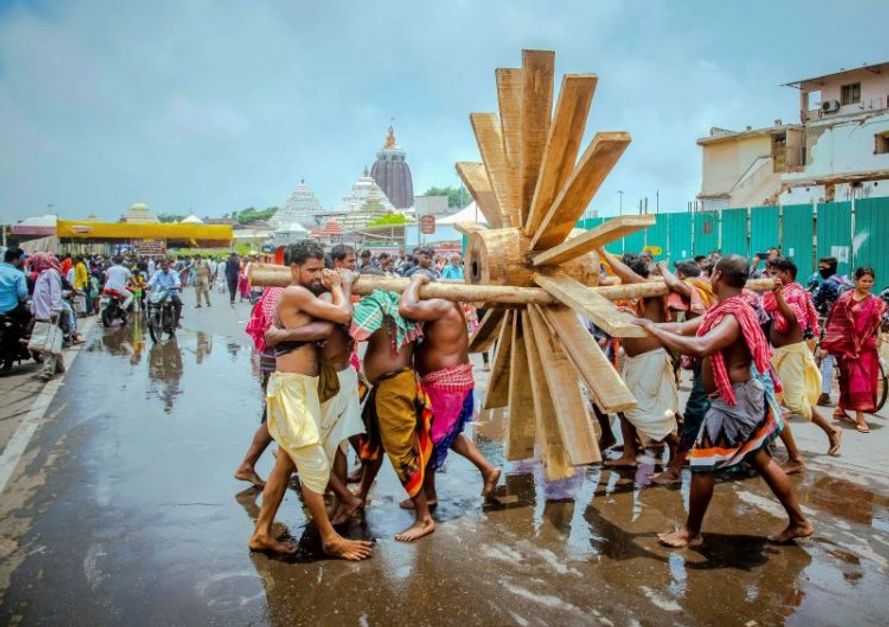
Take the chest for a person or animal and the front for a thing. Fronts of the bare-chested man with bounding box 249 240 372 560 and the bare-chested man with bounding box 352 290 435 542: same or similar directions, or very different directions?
very different directions

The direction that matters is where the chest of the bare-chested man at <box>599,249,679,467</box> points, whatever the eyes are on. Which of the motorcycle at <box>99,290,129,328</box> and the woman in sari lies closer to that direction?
the motorcycle

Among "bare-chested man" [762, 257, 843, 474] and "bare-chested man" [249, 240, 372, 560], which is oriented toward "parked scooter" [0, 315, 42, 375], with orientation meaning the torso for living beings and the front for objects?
"bare-chested man" [762, 257, 843, 474]

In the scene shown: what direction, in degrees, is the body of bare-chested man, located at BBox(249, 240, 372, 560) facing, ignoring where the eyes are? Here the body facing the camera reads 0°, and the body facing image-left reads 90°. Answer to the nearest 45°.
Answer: approximately 270°

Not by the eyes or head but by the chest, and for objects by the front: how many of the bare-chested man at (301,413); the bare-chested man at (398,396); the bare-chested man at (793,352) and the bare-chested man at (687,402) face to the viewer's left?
3

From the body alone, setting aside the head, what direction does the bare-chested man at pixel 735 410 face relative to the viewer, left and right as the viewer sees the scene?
facing to the left of the viewer

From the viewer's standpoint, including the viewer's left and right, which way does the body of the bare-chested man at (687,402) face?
facing to the left of the viewer

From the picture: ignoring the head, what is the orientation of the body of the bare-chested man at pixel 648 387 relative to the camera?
to the viewer's left
